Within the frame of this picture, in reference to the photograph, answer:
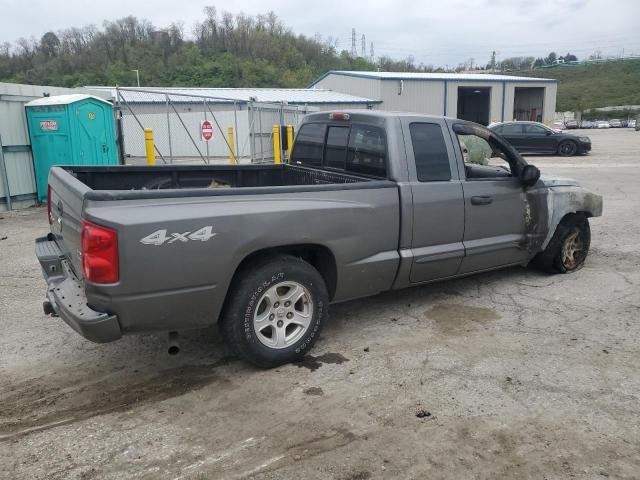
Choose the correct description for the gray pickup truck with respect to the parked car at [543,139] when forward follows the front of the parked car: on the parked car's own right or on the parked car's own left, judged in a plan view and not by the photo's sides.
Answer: on the parked car's own right

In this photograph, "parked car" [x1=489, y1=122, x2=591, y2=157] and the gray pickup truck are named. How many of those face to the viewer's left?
0

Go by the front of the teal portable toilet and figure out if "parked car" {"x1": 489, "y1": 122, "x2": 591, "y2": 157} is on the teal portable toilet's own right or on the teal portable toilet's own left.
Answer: on the teal portable toilet's own left

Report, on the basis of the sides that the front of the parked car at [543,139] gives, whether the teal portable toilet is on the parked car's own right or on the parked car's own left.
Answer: on the parked car's own right

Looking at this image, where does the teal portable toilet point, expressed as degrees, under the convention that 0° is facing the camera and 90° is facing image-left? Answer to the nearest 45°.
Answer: approximately 315°

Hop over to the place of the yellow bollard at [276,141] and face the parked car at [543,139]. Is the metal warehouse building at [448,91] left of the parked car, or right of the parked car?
left

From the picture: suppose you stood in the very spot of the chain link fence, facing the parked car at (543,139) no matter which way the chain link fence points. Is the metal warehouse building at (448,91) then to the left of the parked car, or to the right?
left

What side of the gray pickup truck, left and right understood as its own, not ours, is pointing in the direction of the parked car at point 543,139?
front

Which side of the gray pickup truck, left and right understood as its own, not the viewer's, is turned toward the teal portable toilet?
left

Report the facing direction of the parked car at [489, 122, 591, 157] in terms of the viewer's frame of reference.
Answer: facing to the right of the viewer

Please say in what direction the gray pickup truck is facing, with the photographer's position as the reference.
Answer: facing away from the viewer and to the right of the viewer

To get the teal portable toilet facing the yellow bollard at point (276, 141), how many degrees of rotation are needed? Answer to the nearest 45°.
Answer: approximately 90° to its left
